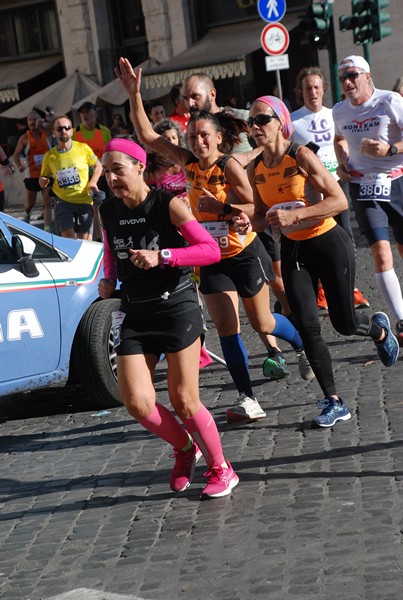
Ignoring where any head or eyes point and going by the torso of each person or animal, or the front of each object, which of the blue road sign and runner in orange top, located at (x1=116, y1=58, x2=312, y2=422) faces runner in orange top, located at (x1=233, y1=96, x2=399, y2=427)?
the blue road sign

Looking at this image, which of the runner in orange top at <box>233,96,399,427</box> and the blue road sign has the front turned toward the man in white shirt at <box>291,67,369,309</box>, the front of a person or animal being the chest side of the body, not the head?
the blue road sign

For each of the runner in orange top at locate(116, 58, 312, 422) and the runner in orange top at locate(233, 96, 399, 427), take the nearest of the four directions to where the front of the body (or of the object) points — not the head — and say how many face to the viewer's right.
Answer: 0

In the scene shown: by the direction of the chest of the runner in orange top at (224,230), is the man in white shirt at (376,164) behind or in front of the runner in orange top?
behind

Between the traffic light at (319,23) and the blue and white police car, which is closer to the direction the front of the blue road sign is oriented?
the blue and white police car

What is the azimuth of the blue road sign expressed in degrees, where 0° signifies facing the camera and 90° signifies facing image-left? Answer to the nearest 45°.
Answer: approximately 0°

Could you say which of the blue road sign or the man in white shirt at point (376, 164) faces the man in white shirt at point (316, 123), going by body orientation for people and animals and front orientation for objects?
the blue road sign

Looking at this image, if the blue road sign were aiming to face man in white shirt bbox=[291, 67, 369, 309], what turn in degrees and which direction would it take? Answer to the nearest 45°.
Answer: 0° — it already faces them

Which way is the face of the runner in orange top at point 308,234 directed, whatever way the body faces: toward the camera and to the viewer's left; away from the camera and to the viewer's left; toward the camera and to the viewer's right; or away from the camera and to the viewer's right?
toward the camera and to the viewer's left

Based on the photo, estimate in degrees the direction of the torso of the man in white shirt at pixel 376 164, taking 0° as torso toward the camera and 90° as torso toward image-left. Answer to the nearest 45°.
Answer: approximately 45°
